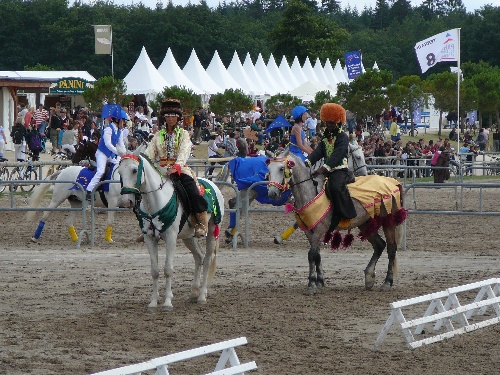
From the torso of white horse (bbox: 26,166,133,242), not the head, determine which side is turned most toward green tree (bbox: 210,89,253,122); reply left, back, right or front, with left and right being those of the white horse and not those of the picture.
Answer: left

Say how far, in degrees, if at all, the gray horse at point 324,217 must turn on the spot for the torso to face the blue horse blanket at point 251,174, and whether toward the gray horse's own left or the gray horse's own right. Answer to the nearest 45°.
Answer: approximately 90° to the gray horse's own right

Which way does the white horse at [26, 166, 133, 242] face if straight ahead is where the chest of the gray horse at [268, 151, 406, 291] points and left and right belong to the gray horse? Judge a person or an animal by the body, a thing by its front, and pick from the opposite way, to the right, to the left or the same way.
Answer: the opposite way

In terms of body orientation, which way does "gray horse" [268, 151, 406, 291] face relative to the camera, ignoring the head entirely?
to the viewer's left

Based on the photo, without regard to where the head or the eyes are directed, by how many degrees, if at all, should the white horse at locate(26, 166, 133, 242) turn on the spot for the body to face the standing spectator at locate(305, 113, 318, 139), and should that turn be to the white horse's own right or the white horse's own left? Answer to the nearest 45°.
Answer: approximately 45° to the white horse's own left

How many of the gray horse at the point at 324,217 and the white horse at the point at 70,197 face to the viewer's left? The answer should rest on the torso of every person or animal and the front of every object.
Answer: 1

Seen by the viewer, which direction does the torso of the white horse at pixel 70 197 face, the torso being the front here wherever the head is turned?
to the viewer's right

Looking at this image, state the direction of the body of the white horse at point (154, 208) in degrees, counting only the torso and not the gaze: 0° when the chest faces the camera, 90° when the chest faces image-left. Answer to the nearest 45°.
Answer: approximately 45°

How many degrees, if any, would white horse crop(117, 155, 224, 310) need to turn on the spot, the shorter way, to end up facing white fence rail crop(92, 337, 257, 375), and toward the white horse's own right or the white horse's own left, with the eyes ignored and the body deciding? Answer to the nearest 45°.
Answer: approximately 45° to the white horse's own left

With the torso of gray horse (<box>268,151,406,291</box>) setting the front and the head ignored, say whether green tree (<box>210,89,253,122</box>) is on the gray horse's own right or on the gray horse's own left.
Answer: on the gray horse's own right

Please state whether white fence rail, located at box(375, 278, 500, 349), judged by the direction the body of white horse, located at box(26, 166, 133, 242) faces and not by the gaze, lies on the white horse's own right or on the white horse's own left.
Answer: on the white horse's own right
